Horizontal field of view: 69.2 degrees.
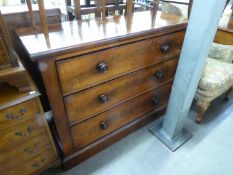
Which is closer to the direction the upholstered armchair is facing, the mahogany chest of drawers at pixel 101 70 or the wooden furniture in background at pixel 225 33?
the mahogany chest of drawers

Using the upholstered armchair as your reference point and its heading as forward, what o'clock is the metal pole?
The metal pole is roughly at 2 o'clock from the upholstered armchair.

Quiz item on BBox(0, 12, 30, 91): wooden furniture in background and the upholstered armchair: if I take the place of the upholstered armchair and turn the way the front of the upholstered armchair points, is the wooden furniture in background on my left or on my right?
on my right

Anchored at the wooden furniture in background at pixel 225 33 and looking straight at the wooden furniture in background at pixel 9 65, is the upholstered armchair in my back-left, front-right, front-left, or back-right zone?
front-left

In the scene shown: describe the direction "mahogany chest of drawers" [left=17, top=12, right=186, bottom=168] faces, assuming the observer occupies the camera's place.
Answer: facing the viewer and to the right of the viewer

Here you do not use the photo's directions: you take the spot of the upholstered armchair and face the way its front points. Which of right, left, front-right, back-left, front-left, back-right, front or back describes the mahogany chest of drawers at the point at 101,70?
right

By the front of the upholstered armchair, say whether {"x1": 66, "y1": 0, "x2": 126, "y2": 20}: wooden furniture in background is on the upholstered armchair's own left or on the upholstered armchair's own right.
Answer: on the upholstered armchair's own right
